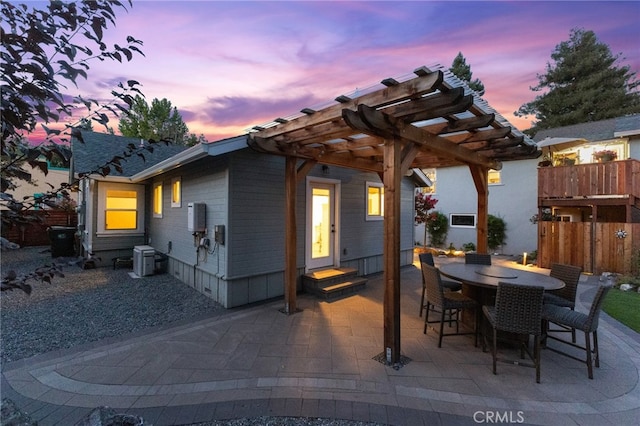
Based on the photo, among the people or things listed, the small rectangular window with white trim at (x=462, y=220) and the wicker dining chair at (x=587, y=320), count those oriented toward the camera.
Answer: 1

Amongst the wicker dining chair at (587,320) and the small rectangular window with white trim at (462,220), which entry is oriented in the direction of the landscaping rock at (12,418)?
the small rectangular window with white trim

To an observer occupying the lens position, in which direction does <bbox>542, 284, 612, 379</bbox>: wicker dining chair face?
facing away from the viewer and to the left of the viewer

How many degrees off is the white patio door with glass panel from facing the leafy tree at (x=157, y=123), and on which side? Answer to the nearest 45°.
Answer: approximately 180°

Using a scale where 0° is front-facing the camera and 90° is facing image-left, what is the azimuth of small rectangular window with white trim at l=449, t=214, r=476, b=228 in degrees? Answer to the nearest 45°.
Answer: approximately 0°

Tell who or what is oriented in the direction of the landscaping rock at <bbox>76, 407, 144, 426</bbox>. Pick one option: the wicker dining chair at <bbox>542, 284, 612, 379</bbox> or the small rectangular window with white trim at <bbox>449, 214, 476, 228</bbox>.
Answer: the small rectangular window with white trim

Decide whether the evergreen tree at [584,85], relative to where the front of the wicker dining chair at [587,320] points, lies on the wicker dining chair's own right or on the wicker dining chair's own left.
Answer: on the wicker dining chair's own right
